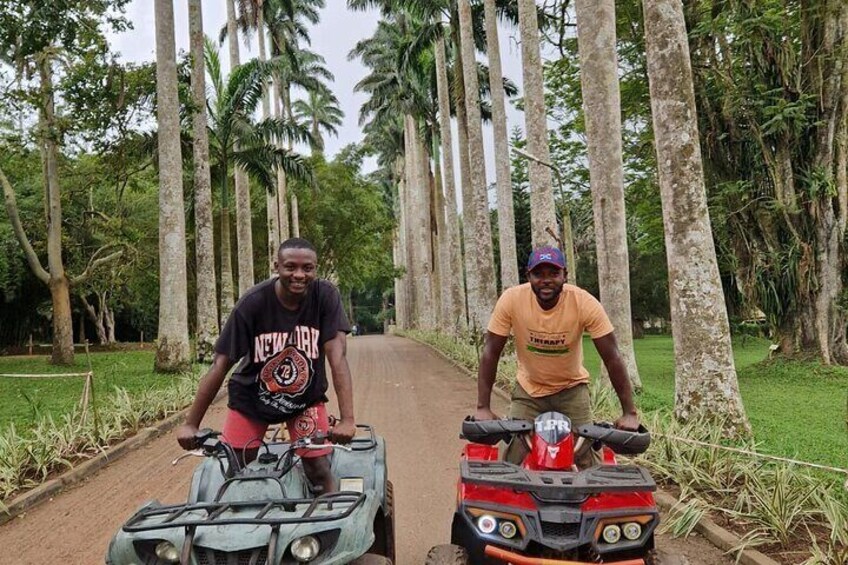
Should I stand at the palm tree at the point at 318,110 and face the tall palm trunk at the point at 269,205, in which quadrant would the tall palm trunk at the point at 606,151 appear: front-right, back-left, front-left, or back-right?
front-left

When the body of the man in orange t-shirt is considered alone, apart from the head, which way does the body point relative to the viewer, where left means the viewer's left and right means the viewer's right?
facing the viewer

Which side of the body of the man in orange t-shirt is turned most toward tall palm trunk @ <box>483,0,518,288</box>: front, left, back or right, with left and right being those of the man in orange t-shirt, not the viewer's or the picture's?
back

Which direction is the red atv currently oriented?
toward the camera

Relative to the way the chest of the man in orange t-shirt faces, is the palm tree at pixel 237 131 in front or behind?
behind

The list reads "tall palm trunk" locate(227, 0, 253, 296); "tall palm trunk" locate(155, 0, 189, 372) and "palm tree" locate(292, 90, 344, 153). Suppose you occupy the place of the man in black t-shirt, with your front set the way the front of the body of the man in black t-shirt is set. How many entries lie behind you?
3

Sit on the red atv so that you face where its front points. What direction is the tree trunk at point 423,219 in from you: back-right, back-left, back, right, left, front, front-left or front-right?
back

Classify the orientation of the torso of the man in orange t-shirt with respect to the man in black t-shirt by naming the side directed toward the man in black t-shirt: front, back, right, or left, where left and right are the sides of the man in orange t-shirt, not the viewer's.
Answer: right

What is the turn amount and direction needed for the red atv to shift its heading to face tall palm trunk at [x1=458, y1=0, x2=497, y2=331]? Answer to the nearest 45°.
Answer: approximately 180°

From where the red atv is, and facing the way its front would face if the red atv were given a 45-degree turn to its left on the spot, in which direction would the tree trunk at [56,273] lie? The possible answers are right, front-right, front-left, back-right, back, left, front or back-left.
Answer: back

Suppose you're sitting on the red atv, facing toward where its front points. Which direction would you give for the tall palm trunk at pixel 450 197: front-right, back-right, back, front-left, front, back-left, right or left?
back

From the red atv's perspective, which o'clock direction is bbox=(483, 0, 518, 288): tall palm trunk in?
The tall palm trunk is roughly at 6 o'clock from the red atv.

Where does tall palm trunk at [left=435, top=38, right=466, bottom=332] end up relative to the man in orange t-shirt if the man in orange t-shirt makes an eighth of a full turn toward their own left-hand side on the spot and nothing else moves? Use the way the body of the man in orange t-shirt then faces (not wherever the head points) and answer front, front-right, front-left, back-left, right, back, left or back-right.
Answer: back-left

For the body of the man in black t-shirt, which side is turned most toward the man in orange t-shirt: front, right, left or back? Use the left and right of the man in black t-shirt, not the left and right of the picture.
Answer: left
